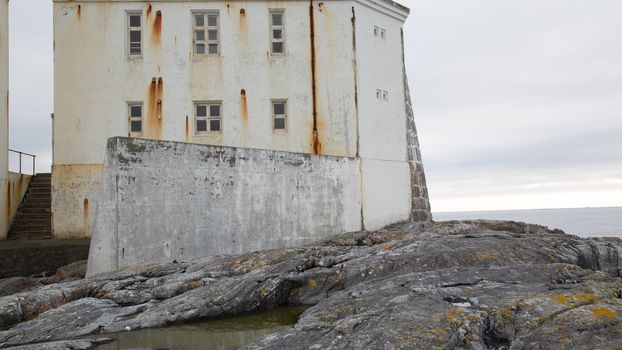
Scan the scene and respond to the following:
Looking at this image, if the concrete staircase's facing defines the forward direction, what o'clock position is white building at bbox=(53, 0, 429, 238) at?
The white building is roughly at 10 o'clock from the concrete staircase.

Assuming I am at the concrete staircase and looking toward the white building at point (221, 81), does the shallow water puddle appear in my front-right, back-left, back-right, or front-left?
front-right

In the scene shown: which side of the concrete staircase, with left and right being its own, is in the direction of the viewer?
front

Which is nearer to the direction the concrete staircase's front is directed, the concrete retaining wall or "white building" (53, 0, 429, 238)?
the concrete retaining wall

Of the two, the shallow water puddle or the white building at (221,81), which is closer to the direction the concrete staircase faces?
the shallow water puddle

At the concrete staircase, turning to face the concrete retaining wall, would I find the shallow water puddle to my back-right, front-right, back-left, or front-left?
front-right

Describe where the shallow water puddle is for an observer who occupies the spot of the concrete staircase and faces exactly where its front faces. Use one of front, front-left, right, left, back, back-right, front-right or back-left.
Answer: front

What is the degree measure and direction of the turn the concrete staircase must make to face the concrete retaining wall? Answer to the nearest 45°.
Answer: approximately 45° to its left
